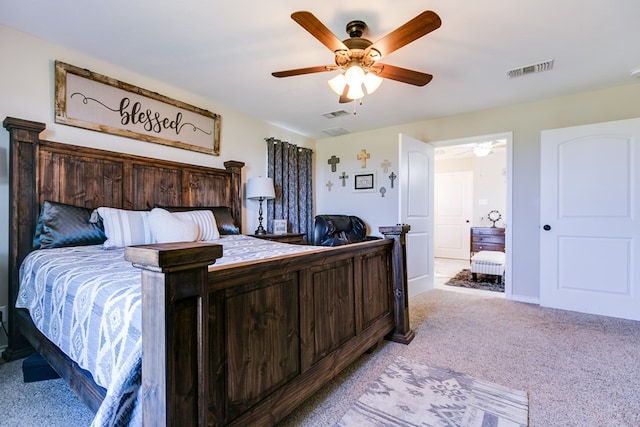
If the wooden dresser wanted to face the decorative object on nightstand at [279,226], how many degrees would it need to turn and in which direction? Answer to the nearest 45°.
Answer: approximately 45° to its right

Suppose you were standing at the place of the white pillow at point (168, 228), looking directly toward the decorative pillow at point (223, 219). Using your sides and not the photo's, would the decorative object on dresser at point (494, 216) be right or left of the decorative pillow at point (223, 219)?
right

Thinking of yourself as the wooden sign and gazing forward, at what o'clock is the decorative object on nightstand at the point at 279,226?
The decorative object on nightstand is roughly at 10 o'clock from the wooden sign.

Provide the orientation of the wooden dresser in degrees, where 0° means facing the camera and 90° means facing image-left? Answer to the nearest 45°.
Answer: approximately 0°

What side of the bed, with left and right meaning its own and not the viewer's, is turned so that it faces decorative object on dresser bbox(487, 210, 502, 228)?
left

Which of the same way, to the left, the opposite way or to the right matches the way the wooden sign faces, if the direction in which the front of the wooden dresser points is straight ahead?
to the left

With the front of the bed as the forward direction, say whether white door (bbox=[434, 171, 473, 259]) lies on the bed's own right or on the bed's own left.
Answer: on the bed's own left

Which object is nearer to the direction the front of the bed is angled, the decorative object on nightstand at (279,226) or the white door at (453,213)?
the white door

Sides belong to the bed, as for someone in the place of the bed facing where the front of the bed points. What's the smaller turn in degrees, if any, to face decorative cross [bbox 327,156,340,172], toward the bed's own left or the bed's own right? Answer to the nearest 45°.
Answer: approximately 90° to the bed's own left

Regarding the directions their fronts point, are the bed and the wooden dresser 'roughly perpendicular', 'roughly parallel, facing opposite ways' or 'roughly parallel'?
roughly perpendicular

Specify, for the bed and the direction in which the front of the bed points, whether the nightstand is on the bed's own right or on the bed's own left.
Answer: on the bed's own left
